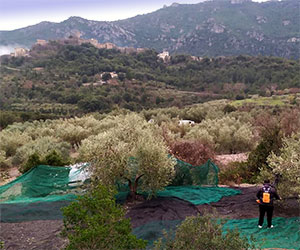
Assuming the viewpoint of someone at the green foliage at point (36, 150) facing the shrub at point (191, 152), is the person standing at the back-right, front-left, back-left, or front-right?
front-right

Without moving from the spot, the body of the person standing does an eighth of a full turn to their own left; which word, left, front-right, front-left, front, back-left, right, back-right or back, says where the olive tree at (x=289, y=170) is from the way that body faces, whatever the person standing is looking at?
right

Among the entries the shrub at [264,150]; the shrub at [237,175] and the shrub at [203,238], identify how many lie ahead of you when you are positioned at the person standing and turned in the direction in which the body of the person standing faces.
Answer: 2

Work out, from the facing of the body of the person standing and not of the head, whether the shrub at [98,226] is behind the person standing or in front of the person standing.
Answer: behind

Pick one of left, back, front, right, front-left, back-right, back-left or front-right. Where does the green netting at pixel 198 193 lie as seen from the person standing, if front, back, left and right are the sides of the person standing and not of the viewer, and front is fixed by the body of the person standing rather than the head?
front-left

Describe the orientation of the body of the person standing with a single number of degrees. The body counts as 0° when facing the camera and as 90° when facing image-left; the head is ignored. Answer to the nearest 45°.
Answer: approximately 180°

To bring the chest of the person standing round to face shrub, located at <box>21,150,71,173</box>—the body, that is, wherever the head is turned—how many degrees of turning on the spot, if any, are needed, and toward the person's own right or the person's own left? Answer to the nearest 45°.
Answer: approximately 90° to the person's own left

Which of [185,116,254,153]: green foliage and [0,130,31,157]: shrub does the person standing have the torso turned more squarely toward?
the green foliage

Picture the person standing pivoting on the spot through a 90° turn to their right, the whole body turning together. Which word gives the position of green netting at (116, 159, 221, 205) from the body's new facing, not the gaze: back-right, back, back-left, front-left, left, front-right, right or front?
back-left

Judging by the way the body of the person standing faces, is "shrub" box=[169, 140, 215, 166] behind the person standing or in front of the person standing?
in front

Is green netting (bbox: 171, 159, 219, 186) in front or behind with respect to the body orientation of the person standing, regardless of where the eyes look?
in front

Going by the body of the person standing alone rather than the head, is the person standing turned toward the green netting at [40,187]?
no

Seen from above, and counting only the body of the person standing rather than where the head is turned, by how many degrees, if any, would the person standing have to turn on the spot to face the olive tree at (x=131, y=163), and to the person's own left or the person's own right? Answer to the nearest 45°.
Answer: approximately 90° to the person's own left

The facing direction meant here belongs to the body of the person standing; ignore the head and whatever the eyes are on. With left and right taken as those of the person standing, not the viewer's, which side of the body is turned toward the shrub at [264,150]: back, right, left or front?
front

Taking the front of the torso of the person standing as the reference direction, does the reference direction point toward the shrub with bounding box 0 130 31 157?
no
